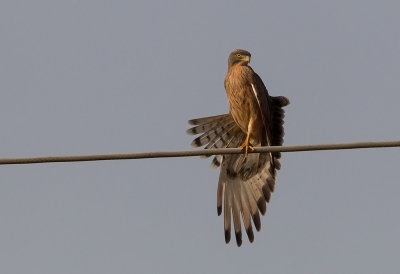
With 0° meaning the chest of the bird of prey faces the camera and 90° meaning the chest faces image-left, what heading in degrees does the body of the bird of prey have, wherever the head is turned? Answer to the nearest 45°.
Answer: approximately 45°
